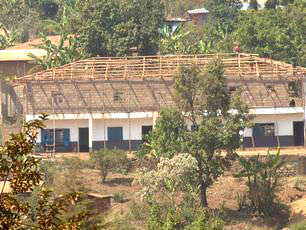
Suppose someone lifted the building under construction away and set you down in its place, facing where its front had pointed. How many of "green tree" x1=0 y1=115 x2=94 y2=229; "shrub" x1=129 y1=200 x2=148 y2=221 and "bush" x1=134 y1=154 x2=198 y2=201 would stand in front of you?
3

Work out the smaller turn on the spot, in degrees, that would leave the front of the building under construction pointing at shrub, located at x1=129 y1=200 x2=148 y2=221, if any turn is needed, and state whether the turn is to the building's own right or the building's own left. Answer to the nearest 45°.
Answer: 0° — it already faces it

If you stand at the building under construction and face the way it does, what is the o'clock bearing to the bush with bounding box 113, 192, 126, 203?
The bush is roughly at 12 o'clock from the building under construction.

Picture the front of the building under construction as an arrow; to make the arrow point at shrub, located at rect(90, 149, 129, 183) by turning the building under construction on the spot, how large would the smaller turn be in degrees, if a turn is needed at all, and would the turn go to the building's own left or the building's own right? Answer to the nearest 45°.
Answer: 0° — it already faces it

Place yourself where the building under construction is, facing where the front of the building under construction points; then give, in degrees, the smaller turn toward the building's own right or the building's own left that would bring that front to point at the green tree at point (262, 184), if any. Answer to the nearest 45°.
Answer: approximately 45° to the building's own left

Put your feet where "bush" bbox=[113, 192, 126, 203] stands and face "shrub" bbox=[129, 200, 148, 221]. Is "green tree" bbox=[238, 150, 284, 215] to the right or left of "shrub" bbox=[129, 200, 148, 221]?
left

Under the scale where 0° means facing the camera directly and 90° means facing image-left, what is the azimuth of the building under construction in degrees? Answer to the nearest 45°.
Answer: approximately 0°
